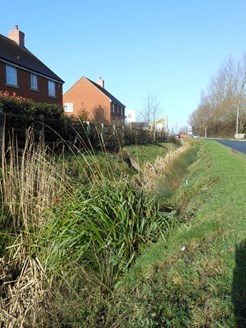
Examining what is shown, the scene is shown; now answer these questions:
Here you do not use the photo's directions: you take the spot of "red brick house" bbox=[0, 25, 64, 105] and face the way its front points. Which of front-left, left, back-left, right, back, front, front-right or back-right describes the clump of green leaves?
front-right

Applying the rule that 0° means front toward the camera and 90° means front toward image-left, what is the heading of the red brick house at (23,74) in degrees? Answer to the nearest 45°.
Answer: approximately 315°
